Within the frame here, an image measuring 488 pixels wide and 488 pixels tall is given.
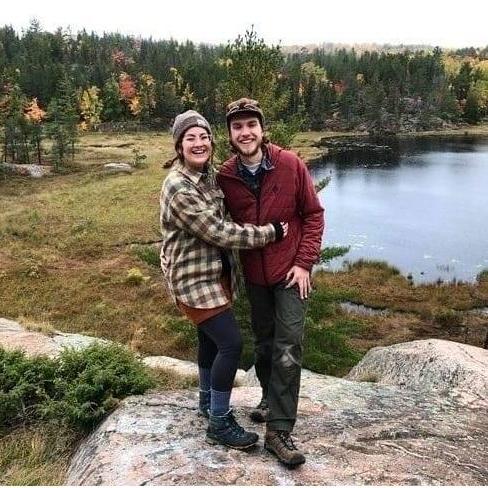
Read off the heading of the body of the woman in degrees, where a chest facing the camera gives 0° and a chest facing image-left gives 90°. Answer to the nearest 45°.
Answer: approximately 315°

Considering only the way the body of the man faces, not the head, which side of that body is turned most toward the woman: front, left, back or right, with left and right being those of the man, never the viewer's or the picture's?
right

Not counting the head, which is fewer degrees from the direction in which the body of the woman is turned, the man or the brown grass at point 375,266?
the man

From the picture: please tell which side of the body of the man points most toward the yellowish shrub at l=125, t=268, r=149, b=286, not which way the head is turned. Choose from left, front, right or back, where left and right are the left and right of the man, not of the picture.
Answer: back

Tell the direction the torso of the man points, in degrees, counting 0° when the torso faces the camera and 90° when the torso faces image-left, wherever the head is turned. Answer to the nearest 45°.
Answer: approximately 0°

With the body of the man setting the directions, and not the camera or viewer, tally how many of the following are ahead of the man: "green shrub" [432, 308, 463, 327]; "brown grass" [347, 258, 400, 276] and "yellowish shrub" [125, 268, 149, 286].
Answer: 0

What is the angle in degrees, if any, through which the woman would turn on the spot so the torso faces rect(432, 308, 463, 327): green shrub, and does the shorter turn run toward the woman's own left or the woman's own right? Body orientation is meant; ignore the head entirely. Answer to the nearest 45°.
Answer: approximately 90° to the woman's own left

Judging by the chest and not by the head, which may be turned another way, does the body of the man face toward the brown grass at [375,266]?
no

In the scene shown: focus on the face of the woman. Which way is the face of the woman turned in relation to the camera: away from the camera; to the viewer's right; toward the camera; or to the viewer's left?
toward the camera

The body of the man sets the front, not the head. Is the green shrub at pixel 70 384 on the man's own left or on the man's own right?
on the man's own right

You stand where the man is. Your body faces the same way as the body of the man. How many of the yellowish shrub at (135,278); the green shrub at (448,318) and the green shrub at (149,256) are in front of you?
0

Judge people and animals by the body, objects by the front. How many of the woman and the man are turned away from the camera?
0

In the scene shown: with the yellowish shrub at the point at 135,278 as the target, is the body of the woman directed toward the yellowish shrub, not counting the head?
no

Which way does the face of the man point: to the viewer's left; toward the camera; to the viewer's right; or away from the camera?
toward the camera

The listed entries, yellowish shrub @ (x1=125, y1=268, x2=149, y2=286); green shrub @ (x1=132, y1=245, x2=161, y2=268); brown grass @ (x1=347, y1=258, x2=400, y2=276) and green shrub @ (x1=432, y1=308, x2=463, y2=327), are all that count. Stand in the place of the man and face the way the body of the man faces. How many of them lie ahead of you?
0

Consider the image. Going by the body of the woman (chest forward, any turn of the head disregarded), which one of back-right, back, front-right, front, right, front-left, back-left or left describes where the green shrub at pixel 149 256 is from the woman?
back-left
